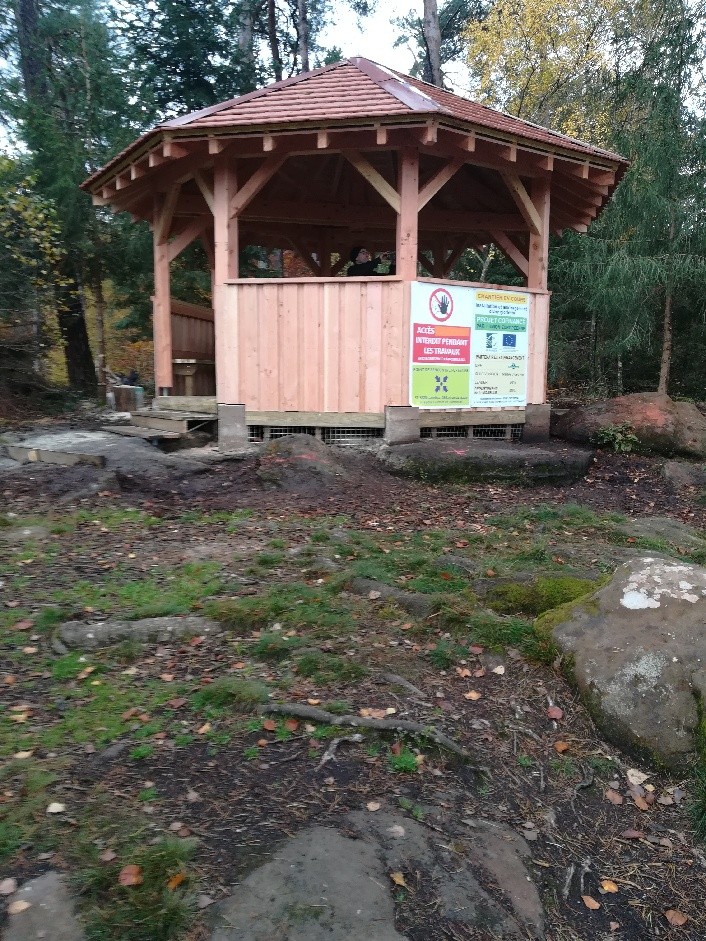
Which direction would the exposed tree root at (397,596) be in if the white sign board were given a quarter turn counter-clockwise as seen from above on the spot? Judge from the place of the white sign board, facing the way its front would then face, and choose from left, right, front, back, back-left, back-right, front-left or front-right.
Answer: back-right

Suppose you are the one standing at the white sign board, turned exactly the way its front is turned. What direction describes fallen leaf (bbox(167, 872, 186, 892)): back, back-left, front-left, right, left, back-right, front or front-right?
front-right

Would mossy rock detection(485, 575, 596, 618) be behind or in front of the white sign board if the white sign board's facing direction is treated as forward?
in front

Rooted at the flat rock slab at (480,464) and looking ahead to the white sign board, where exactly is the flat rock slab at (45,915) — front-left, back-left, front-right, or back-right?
back-left

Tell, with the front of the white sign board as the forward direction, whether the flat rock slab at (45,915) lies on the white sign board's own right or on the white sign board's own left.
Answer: on the white sign board's own right

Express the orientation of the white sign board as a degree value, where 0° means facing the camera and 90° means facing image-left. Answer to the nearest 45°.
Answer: approximately 315°

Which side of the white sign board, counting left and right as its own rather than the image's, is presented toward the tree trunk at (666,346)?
left

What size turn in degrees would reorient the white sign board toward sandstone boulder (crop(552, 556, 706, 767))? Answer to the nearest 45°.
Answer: approximately 45° to its right

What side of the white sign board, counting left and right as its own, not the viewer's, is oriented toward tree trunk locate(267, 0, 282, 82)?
back

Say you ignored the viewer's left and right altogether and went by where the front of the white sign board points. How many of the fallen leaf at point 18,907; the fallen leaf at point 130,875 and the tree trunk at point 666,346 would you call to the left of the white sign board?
1
